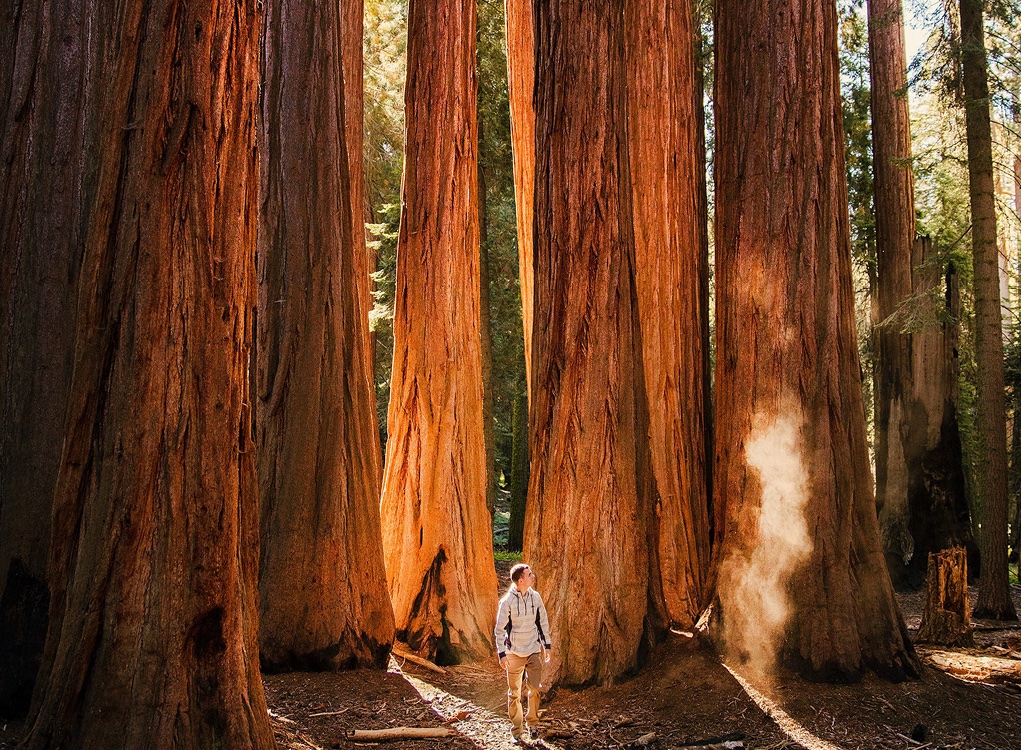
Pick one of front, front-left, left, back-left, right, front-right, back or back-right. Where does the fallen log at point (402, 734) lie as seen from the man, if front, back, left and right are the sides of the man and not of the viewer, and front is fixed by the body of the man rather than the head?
right

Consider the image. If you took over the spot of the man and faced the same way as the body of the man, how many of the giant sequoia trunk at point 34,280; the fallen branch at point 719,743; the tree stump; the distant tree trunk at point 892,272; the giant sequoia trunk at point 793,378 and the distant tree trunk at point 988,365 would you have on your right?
1

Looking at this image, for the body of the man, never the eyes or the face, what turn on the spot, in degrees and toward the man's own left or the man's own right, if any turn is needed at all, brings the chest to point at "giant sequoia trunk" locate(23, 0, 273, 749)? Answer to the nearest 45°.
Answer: approximately 45° to the man's own right

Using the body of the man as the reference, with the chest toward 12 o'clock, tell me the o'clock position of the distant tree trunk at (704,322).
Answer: The distant tree trunk is roughly at 7 o'clock from the man.

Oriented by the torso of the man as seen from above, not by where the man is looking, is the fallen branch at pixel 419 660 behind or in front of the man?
behind

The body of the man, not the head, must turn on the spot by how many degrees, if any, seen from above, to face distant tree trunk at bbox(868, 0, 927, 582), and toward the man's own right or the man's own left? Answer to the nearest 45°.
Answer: approximately 135° to the man's own left

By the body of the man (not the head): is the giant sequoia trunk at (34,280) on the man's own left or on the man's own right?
on the man's own right

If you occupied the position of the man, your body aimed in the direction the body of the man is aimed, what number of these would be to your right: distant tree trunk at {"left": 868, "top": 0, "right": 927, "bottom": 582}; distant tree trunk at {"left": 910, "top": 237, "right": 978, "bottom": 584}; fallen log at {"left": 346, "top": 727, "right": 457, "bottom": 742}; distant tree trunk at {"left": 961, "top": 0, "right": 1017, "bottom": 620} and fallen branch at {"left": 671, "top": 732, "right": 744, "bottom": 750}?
1

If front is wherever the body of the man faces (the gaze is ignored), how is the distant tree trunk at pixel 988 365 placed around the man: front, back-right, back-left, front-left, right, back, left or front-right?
back-left

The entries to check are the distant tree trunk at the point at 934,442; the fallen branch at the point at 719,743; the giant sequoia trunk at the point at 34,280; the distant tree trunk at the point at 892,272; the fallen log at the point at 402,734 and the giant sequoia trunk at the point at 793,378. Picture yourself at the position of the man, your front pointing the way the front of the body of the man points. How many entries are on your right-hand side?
2

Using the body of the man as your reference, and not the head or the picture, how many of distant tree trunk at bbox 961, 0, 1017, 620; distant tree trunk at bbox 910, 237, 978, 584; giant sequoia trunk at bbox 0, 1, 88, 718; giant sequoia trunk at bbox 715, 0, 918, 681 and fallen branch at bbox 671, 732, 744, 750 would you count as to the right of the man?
1

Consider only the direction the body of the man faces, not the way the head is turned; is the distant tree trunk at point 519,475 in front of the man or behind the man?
behind

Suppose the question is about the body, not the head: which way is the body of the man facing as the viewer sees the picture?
toward the camera

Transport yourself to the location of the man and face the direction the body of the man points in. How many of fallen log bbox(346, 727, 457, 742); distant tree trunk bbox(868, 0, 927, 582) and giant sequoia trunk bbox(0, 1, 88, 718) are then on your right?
2

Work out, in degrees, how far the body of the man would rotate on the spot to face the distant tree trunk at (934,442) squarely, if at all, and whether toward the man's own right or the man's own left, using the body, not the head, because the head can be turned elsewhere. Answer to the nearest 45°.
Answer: approximately 135° to the man's own left
